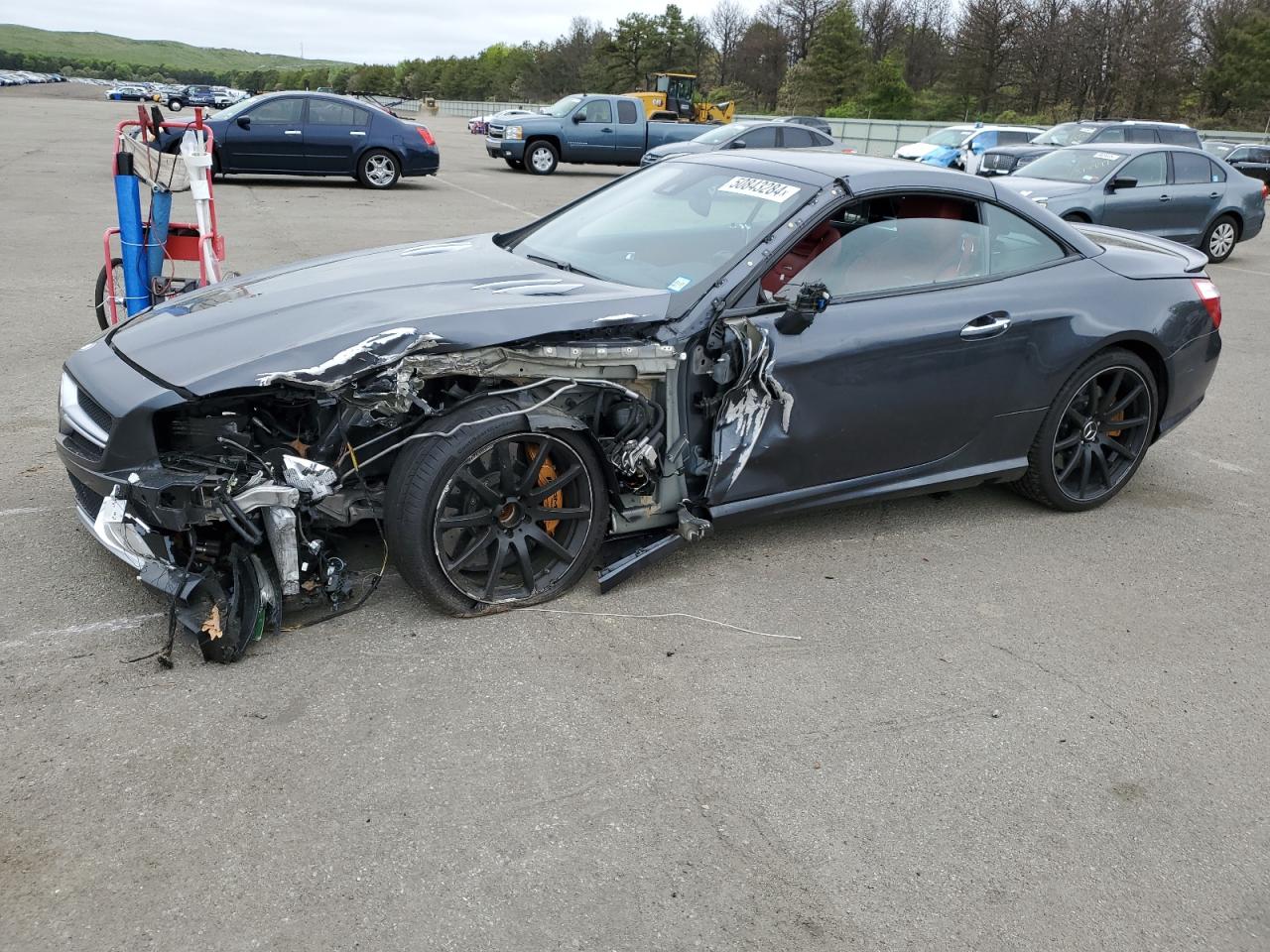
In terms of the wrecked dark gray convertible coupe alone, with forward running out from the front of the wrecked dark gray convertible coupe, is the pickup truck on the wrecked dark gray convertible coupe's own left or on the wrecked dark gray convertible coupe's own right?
on the wrecked dark gray convertible coupe's own right

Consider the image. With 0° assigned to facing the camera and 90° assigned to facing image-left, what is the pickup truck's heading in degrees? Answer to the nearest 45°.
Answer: approximately 45°

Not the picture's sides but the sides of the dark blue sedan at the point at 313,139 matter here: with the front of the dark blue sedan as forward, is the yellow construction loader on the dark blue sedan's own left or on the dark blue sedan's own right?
on the dark blue sedan's own right

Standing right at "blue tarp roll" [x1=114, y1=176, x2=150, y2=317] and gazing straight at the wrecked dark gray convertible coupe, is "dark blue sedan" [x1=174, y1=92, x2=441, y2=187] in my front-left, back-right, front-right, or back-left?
back-left

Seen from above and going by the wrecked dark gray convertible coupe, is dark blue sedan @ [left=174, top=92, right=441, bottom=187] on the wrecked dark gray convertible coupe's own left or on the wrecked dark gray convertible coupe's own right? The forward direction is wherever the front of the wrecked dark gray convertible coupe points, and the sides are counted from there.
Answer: on the wrecked dark gray convertible coupe's own right

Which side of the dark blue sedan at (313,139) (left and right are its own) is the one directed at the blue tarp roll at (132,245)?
left

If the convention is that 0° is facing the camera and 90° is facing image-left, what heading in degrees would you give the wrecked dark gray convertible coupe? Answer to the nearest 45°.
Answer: approximately 45°

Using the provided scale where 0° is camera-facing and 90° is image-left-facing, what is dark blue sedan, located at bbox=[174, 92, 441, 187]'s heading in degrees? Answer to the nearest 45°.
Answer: approximately 90°

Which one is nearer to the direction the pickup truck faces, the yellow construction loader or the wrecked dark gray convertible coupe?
the wrecked dark gray convertible coupe

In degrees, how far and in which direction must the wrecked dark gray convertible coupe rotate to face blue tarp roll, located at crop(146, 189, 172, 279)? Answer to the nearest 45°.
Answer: approximately 90° to its right
